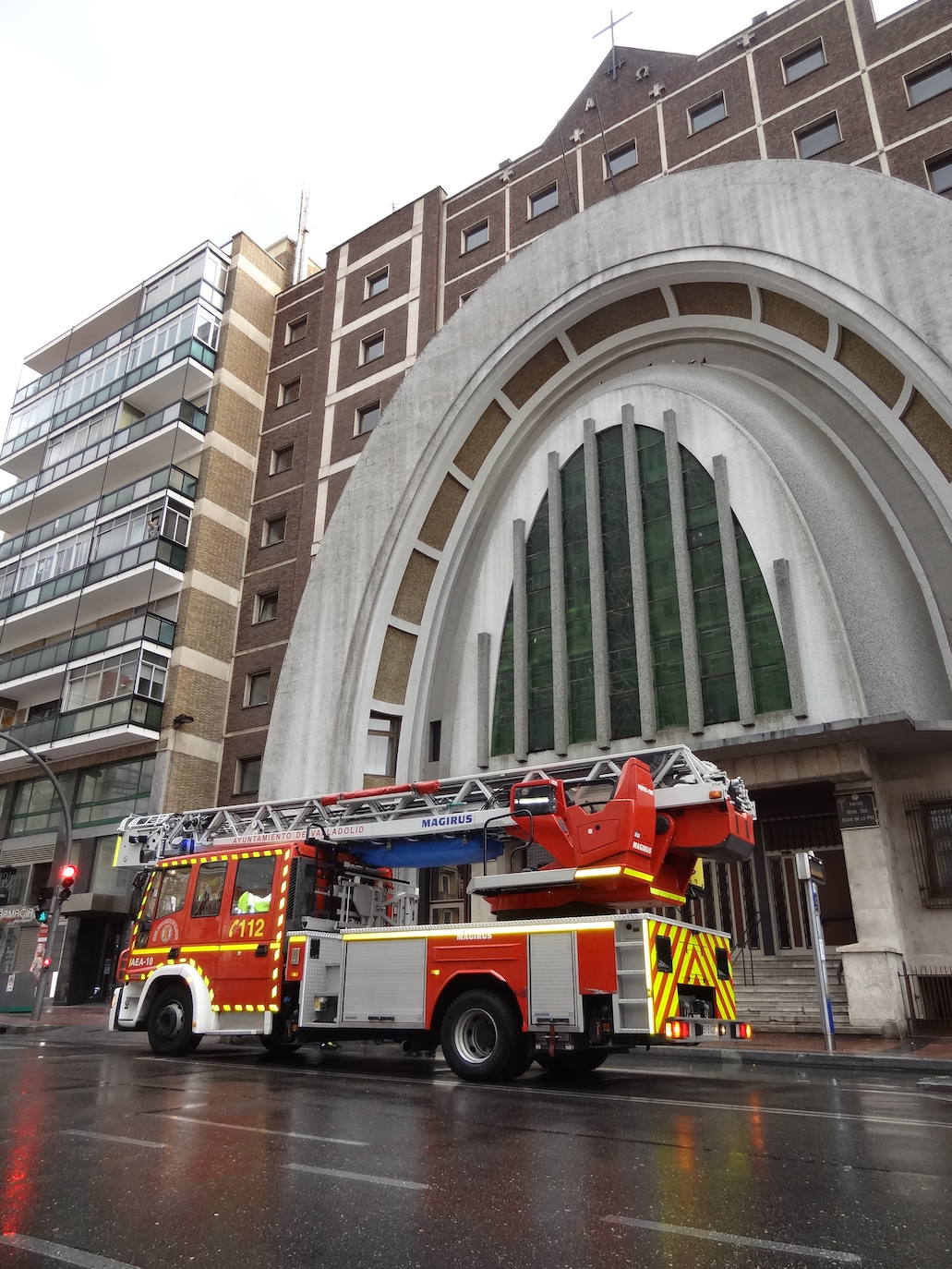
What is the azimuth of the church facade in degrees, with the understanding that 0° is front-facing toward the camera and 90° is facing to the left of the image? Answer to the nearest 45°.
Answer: approximately 45°

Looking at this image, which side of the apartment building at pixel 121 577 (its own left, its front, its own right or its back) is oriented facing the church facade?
left

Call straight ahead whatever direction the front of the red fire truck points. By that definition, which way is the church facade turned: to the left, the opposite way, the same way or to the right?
to the left

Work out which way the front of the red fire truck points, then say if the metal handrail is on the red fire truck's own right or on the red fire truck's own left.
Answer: on the red fire truck's own right

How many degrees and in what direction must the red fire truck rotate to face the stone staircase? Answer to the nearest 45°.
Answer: approximately 90° to its right

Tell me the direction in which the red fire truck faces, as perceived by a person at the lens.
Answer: facing away from the viewer and to the left of the viewer

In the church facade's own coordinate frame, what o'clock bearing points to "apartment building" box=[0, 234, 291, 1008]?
The apartment building is roughly at 2 o'clock from the church facade.

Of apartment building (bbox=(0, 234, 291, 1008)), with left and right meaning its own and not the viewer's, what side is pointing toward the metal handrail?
left

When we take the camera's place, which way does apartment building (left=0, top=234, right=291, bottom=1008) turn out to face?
facing the viewer and to the left of the viewer

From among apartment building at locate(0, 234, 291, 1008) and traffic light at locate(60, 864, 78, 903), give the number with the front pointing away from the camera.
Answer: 0

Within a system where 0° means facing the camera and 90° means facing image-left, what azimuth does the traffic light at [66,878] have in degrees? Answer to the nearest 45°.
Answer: approximately 315°
